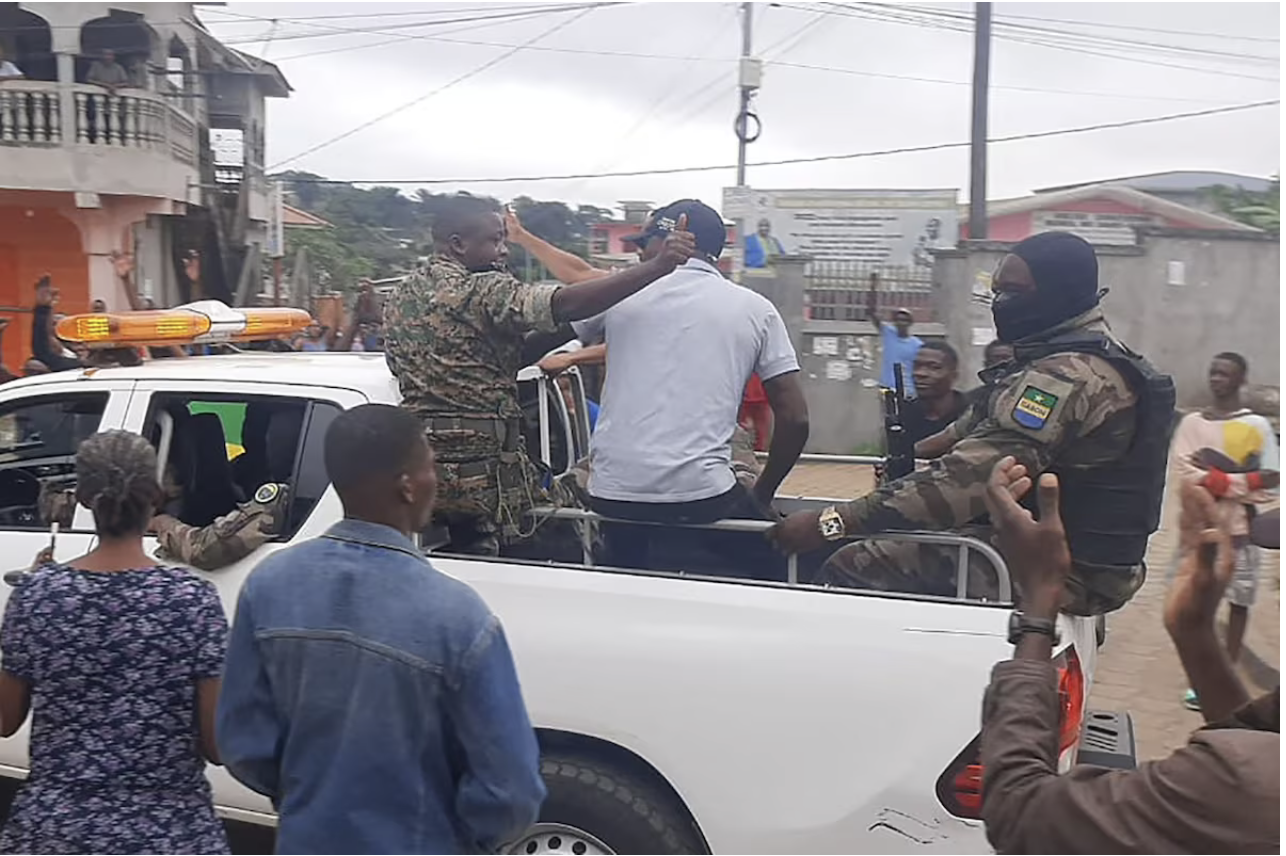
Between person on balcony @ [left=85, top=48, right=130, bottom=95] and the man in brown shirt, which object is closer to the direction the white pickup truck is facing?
the person on balcony

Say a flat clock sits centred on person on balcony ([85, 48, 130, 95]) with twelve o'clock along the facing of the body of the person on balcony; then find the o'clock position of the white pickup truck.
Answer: The white pickup truck is roughly at 12 o'clock from the person on balcony.

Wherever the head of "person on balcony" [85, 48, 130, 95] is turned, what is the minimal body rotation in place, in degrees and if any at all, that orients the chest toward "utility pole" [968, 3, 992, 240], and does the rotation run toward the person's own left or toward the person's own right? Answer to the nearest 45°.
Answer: approximately 45° to the person's own left

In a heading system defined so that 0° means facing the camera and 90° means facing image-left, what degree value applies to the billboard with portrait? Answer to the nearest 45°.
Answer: approximately 0°

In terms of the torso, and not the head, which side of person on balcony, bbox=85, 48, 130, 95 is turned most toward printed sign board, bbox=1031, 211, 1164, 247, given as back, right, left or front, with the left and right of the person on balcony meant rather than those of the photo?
left

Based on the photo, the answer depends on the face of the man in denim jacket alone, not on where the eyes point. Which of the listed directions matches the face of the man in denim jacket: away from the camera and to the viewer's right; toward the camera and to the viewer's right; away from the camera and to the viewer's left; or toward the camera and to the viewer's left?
away from the camera and to the viewer's right

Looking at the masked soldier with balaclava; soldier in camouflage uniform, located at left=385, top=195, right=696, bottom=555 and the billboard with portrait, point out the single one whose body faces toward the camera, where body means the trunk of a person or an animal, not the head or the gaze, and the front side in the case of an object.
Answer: the billboard with portrait

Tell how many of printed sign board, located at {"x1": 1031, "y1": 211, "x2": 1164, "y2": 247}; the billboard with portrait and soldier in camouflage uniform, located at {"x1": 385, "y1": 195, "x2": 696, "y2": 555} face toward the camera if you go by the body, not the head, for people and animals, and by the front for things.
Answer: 2

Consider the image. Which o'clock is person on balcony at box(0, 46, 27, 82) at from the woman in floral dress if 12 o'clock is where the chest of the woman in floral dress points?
The person on balcony is roughly at 12 o'clock from the woman in floral dress.

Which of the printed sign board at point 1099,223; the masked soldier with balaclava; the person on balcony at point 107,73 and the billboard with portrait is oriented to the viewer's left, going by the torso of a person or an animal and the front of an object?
the masked soldier with balaclava

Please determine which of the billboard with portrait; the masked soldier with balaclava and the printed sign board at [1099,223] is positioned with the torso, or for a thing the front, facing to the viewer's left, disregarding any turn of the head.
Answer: the masked soldier with balaclava

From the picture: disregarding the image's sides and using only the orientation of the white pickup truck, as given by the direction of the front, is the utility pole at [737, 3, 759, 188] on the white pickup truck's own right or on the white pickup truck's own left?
on the white pickup truck's own right

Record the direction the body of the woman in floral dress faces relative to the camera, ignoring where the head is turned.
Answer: away from the camera

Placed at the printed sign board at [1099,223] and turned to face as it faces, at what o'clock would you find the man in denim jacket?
The man in denim jacket is roughly at 12 o'clock from the printed sign board.

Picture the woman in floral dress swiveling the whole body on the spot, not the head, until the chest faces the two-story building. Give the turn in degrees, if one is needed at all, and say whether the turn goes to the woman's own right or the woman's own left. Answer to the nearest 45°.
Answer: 0° — they already face it

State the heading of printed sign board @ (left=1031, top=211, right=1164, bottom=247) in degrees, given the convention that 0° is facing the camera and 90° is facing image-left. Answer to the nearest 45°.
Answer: approximately 0°

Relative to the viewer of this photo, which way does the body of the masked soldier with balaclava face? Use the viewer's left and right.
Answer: facing to the left of the viewer

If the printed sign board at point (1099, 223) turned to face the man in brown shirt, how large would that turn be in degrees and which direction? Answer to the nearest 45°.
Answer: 0° — it already faces them
